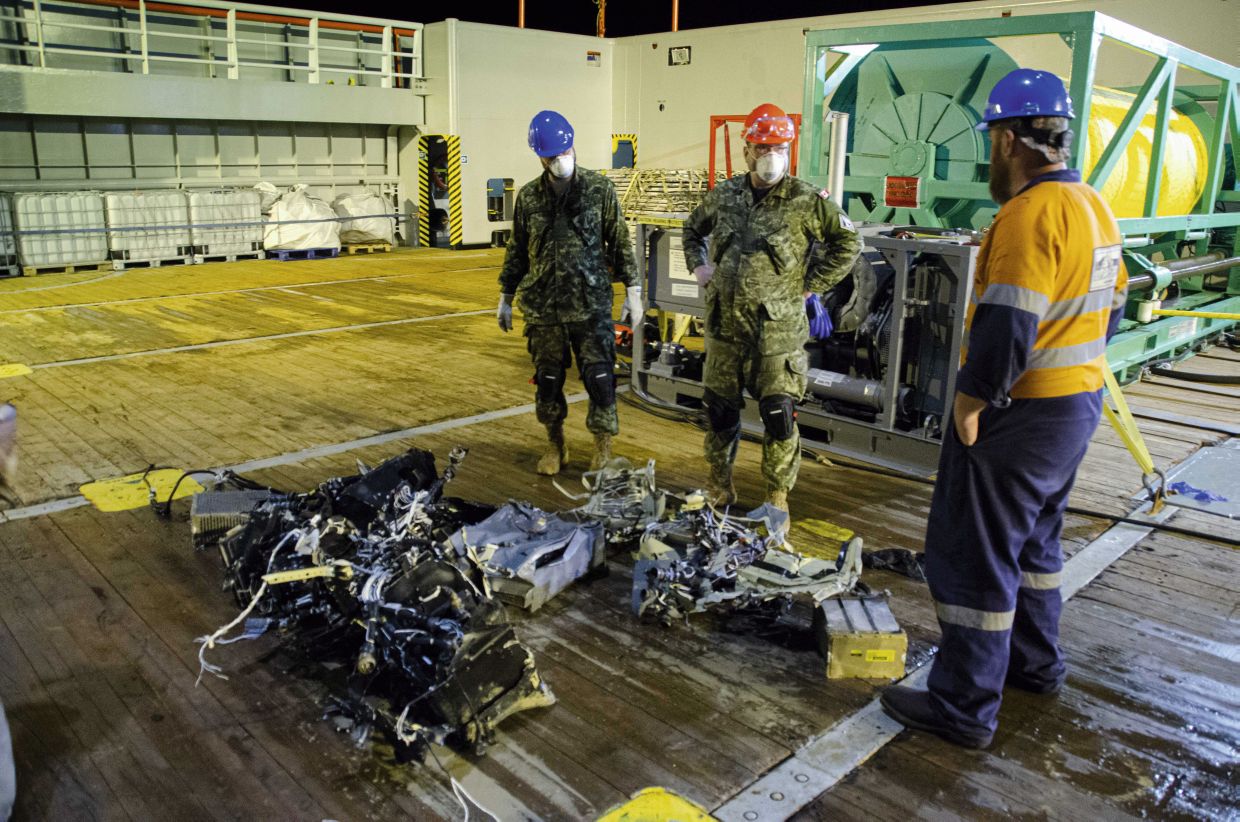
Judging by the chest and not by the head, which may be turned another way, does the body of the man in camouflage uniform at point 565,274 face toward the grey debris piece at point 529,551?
yes

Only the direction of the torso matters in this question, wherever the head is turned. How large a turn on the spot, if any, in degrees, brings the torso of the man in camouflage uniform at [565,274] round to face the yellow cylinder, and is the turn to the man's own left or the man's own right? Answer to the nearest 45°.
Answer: approximately 135° to the man's own left

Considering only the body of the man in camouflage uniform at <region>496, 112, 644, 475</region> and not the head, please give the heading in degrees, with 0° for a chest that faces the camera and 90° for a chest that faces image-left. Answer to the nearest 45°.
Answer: approximately 0°

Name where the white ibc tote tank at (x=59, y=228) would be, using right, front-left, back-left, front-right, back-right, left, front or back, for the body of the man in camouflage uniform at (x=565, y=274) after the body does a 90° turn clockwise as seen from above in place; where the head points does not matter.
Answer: front-right

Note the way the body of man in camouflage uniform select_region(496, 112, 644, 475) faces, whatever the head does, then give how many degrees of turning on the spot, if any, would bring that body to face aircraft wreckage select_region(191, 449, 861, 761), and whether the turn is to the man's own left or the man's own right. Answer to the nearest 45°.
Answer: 0° — they already face it

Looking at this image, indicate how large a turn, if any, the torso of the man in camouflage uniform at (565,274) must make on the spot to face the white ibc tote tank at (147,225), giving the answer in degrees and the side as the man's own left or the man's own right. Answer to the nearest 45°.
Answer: approximately 135° to the man's own right

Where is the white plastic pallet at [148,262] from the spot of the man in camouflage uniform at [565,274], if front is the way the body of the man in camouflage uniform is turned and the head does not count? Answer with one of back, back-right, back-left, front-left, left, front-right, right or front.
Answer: back-right

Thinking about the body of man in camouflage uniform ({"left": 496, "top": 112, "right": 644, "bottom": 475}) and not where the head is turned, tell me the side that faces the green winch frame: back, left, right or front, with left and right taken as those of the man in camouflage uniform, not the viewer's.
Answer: left

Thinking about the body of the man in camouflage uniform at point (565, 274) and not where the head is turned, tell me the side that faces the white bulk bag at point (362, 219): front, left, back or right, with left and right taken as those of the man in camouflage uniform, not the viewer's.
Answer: back

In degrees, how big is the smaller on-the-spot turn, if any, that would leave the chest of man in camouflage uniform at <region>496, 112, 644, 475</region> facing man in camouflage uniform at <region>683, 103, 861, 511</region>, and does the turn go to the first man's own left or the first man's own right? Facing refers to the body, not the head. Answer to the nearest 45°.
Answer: approximately 45° to the first man's own left

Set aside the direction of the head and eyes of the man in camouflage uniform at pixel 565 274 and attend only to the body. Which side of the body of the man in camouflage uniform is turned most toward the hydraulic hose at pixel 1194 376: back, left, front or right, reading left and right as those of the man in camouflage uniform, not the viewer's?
left
